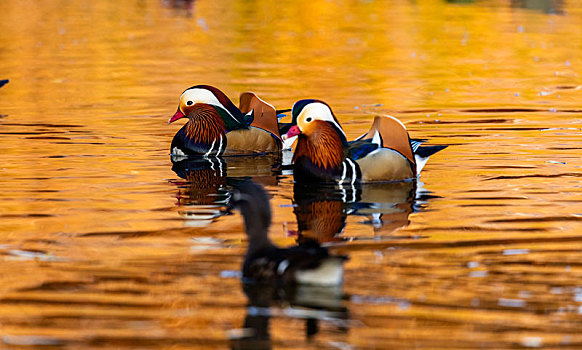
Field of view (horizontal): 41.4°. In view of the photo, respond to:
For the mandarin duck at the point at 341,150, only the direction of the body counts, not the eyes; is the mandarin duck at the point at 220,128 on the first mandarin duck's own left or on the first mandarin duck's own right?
on the first mandarin duck's own right

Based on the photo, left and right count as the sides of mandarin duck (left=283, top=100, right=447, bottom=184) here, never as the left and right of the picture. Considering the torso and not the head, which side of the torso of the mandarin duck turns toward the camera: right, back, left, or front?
left
